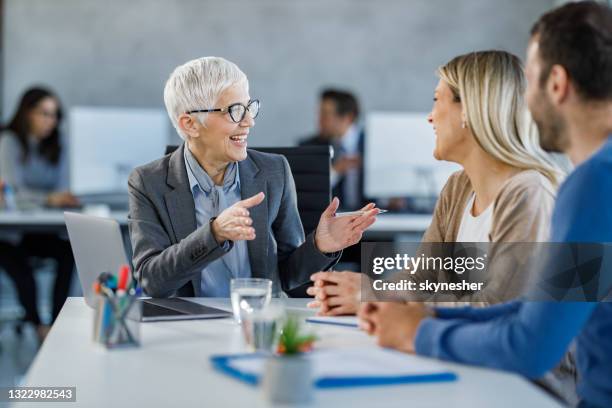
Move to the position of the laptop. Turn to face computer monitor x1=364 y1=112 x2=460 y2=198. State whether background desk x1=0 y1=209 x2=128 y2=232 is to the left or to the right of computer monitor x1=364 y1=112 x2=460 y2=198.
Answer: left

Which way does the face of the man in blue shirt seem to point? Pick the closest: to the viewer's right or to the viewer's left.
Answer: to the viewer's left

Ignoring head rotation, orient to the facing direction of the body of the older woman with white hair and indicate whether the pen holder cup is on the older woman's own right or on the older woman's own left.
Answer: on the older woman's own right

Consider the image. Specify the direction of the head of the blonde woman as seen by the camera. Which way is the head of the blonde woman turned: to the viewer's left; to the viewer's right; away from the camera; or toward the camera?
to the viewer's left

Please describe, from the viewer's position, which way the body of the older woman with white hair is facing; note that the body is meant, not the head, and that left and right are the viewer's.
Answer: facing the viewer and to the right of the viewer

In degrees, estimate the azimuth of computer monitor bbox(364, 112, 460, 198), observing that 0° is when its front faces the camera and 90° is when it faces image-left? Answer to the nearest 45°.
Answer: approximately 180°

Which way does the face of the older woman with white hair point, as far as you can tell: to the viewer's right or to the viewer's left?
to the viewer's right

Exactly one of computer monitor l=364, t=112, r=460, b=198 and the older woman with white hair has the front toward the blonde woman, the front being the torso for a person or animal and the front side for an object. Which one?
the older woman with white hair

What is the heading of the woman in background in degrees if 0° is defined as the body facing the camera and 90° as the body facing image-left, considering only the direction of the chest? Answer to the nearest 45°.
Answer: approximately 315°
